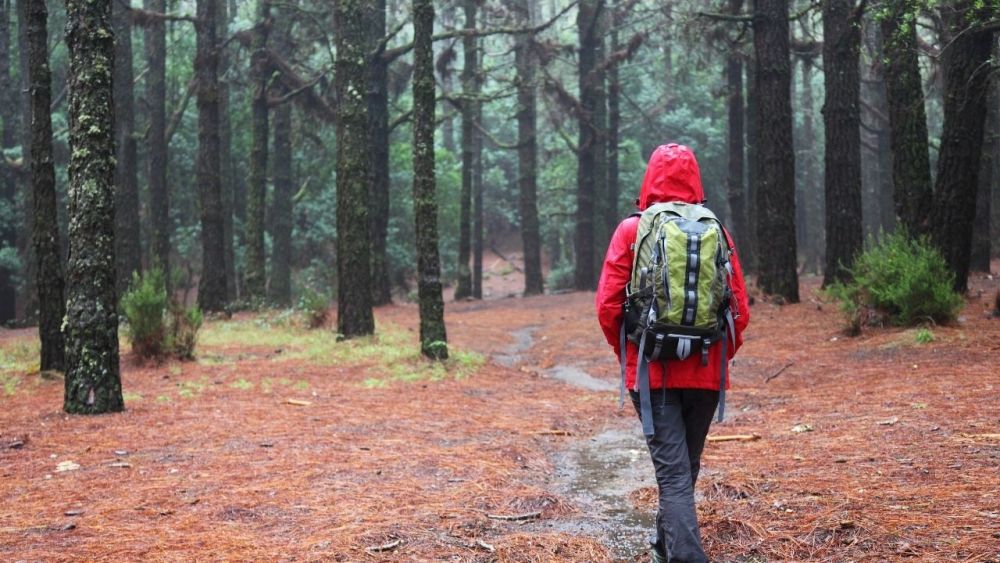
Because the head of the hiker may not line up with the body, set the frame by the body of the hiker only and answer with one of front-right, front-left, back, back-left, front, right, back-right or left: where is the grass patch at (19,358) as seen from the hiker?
front-left

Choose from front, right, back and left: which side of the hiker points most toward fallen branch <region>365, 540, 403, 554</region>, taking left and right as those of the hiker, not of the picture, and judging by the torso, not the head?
left

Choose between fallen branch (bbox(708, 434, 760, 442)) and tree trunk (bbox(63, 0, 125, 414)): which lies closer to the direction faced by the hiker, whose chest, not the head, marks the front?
the fallen branch

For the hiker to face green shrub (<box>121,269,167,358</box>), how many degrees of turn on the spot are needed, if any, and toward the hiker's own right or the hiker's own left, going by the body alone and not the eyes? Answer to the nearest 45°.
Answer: approximately 45° to the hiker's own left

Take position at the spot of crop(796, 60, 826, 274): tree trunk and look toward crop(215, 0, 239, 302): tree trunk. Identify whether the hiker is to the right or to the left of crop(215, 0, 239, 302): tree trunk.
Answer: left

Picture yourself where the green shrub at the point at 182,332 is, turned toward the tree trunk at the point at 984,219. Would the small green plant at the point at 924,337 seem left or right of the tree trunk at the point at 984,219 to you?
right

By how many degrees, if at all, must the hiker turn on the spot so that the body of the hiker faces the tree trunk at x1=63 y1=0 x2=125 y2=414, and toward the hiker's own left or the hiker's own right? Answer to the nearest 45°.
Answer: approximately 45° to the hiker's own left

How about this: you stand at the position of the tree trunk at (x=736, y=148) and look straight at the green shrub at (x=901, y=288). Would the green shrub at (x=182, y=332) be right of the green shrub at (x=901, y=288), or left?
right

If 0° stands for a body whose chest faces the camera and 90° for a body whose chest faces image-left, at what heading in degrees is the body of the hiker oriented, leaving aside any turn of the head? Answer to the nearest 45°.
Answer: approximately 180°

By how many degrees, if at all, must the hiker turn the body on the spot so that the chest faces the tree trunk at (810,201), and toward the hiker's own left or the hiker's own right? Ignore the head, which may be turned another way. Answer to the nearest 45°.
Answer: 0° — they already face it

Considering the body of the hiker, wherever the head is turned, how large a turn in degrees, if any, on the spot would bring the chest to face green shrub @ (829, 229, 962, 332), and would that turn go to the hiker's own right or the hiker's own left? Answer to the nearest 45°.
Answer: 0° — they already face it

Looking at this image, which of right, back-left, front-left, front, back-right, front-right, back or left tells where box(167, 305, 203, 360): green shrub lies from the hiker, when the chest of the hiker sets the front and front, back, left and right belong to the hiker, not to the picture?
front-left

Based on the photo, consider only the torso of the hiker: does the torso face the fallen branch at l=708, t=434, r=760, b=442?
yes

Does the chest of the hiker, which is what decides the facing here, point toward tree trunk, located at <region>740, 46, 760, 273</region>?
yes
